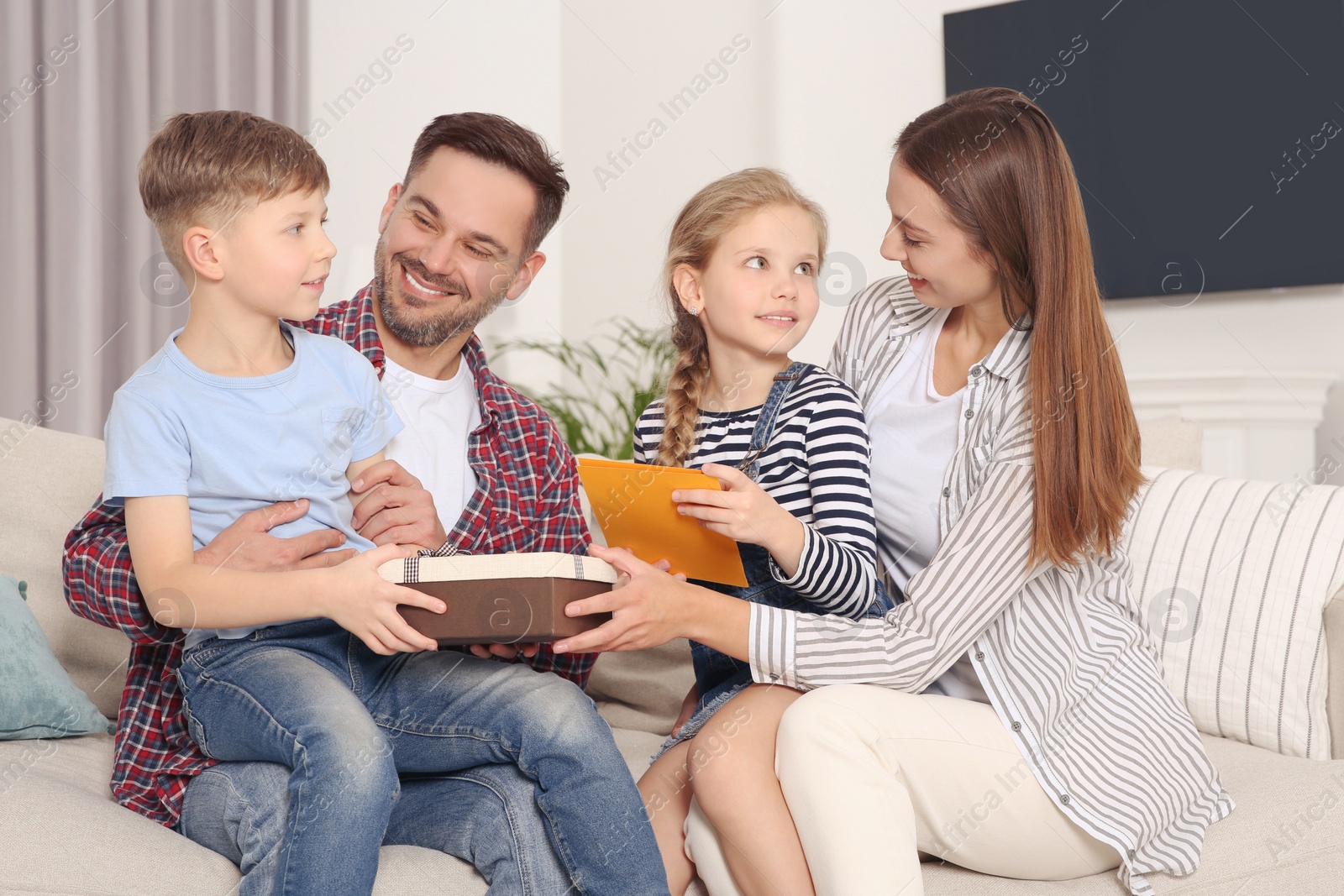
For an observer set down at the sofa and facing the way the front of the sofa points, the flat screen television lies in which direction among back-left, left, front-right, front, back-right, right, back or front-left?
back-left

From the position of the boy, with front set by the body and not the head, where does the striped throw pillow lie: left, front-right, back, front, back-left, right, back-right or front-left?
front-left

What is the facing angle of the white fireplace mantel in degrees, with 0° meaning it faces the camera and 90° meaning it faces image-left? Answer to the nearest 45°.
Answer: approximately 0°

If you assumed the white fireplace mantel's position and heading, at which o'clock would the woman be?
The woman is roughly at 12 o'clock from the white fireplace mantel.

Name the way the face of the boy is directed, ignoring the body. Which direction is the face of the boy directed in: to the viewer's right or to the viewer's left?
to the viewer's right

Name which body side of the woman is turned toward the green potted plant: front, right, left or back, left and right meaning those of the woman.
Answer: right

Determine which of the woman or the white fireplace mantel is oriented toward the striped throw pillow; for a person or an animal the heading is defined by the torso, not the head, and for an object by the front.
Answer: the white fireplace mantel

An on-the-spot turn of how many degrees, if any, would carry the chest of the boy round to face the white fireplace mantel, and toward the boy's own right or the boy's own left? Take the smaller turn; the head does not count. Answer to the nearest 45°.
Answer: approximately 90° to the boy's own left

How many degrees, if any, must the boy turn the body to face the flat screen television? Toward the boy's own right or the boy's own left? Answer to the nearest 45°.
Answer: approximately 90° to the boy's own left

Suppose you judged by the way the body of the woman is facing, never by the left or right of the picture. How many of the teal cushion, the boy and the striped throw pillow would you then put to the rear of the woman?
1

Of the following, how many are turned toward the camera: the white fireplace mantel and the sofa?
2

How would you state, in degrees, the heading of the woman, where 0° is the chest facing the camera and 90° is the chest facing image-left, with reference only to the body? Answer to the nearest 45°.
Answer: approximately 45°

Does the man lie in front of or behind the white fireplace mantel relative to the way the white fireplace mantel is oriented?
in front

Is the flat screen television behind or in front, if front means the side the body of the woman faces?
behind

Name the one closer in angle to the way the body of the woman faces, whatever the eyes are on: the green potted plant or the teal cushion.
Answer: the teal cushion

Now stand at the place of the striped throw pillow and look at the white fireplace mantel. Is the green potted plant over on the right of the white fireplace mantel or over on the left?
left
